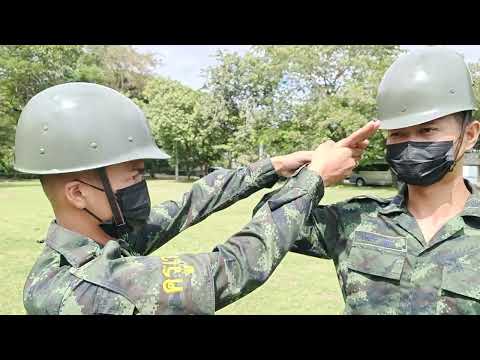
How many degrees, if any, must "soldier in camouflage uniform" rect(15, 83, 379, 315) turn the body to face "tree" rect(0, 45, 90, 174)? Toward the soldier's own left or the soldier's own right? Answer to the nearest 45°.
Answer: approximately 90° to the soldier's own left

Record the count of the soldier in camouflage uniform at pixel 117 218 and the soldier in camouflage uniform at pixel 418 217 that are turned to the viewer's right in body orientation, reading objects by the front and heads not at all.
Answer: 1

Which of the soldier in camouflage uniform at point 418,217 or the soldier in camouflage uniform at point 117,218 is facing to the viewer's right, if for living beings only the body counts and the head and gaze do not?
the soldier in camouflage uniform at point 117,218

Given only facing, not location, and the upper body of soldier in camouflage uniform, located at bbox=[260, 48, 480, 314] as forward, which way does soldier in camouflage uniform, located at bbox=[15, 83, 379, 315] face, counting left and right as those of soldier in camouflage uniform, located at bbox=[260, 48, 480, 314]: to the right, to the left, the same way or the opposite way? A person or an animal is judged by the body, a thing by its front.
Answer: to the left

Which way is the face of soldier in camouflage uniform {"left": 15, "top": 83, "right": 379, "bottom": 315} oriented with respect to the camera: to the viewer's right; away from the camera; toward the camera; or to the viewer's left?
to the viewer's right

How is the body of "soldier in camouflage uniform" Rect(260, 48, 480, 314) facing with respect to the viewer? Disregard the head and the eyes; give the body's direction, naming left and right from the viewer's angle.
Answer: facing the viewer

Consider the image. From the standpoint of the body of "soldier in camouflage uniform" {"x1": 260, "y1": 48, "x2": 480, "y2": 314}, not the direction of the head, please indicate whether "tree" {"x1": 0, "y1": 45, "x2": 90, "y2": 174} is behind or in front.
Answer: behind

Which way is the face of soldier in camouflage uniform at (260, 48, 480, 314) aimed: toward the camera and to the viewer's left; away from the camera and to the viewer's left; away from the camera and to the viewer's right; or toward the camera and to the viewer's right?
toward the camera and to the viewer's left

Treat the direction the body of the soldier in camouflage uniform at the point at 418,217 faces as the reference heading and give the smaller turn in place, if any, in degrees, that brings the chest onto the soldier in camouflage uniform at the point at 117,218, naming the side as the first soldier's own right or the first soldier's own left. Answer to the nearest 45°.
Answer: approximately 45° to the first soldier's own right

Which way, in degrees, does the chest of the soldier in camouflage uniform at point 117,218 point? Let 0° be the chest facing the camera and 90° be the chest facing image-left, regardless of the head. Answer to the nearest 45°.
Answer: approximately 270°

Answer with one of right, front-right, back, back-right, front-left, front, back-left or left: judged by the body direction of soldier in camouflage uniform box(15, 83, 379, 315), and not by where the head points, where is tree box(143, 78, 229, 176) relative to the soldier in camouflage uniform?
left

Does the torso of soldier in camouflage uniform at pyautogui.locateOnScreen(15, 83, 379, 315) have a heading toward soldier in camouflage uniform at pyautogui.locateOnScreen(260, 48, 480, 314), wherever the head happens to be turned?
yes

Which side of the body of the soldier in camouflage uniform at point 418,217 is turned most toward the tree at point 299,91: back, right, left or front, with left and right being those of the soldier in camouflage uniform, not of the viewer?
back
